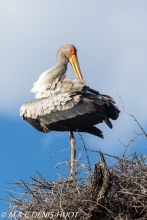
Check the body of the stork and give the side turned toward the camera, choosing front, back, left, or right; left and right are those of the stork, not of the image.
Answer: left
